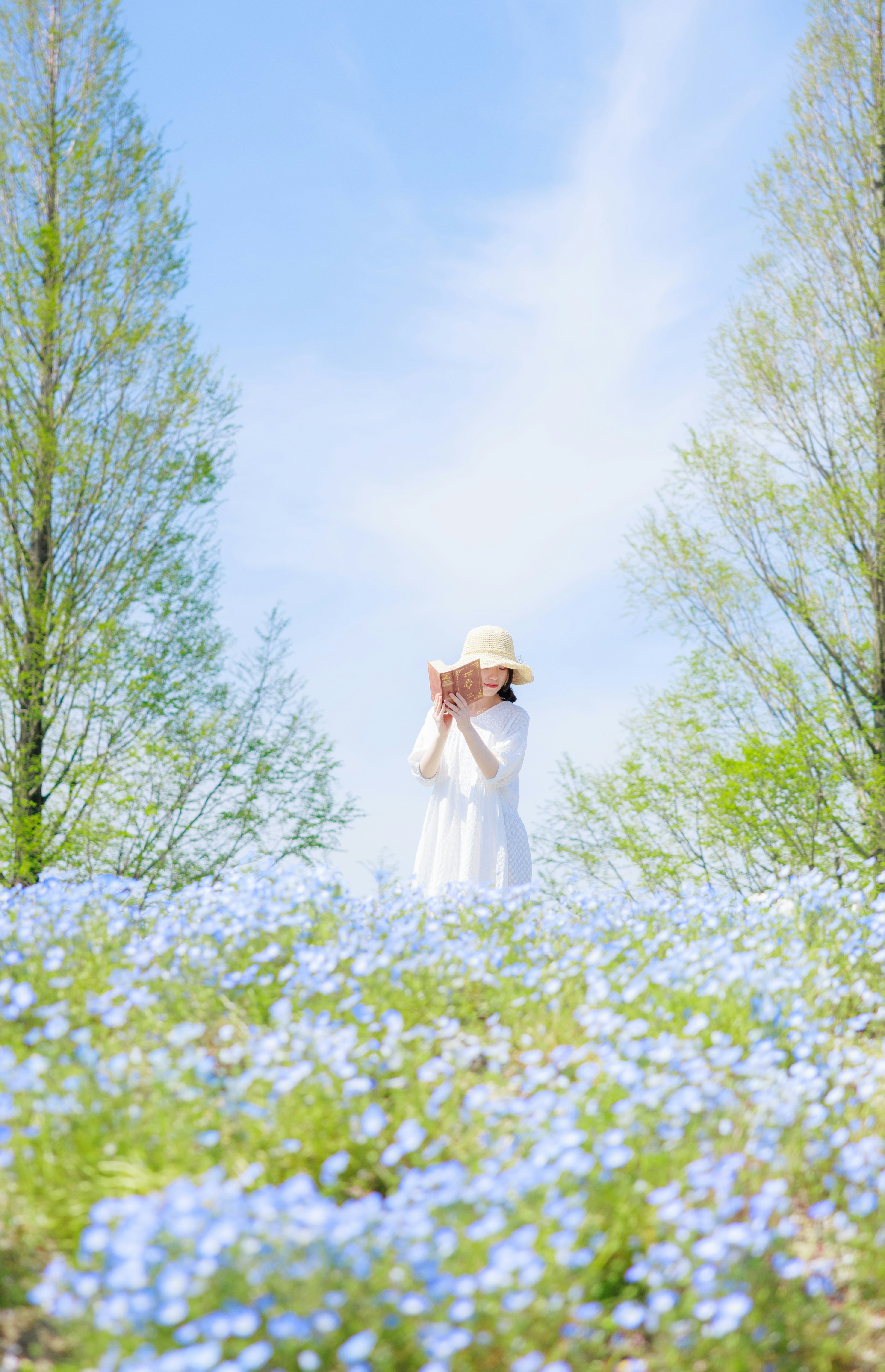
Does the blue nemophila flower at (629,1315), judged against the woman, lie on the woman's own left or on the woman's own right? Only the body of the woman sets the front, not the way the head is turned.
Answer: on the woman's own left

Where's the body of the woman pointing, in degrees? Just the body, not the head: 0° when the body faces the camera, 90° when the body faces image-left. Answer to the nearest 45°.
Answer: approximately 45°
